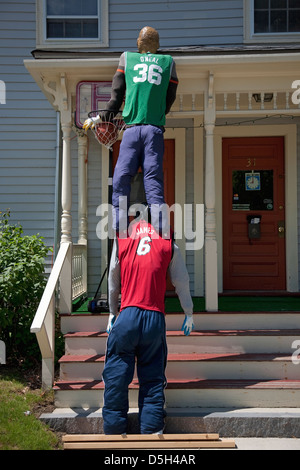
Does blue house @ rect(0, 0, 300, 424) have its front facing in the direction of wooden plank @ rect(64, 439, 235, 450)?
yes

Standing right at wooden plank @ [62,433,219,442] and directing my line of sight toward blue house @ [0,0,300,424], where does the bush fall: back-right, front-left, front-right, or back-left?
front-left

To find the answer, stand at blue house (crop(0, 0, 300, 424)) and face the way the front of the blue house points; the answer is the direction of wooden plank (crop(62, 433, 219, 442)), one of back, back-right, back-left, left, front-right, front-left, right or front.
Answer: front

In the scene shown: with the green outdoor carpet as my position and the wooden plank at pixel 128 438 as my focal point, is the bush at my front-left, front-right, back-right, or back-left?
front-right

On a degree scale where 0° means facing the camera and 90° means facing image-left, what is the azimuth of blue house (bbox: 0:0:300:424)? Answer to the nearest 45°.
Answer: approximately 0°
